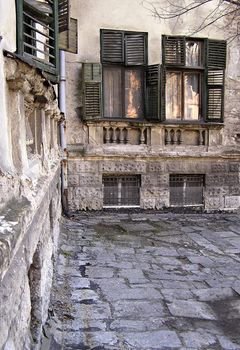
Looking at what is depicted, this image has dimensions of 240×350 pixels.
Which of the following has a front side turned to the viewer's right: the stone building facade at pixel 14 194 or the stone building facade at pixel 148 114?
the stone building facade at pixel 14 194

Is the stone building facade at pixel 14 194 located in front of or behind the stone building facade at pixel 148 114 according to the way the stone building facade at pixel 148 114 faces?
in front

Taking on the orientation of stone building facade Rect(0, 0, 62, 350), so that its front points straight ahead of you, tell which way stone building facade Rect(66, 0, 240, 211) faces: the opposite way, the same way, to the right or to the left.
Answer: to the right

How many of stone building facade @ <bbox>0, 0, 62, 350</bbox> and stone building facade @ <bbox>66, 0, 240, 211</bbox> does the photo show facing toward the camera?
1

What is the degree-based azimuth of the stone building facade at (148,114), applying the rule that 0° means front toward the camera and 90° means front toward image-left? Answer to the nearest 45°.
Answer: approximately 0°

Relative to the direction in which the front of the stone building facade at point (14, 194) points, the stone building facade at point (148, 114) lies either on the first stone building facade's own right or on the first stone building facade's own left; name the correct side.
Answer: on the first stone building facade's own left

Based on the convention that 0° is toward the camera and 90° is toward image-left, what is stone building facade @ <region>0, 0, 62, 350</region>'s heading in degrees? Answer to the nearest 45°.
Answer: approximately 270°
